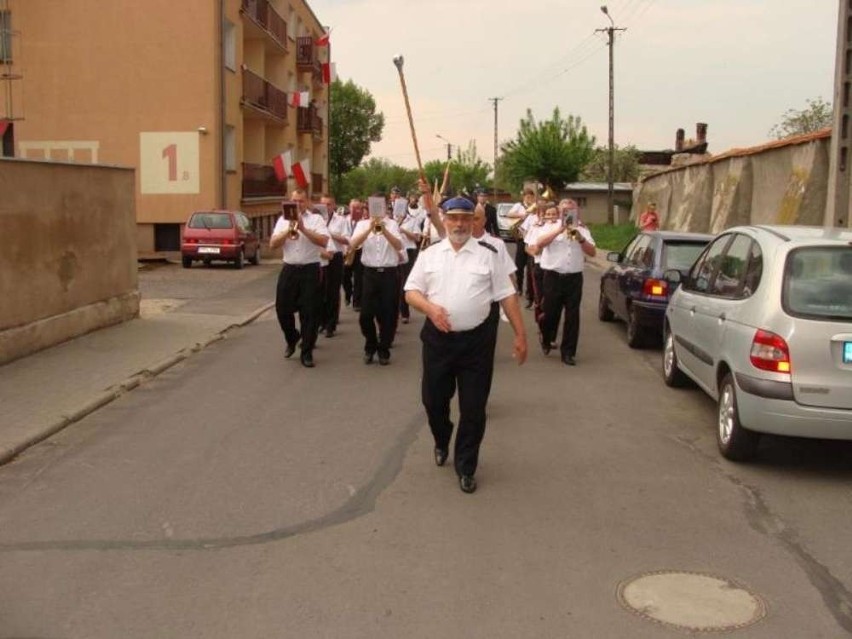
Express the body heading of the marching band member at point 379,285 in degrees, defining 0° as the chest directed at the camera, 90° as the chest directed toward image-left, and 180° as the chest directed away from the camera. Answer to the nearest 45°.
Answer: approximately 0°

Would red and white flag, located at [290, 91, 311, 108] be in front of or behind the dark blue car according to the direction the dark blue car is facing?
in front

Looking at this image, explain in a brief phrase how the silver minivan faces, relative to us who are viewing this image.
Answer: facing away from the viewer and to the left of the viewer

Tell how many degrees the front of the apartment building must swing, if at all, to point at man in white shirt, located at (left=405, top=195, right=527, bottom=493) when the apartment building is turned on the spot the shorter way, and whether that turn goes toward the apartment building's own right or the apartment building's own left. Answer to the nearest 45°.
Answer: approximately 90° to the apartment building's own right

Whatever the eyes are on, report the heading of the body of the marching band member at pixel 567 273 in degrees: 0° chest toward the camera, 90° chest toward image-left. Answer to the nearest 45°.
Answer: approximately 0°

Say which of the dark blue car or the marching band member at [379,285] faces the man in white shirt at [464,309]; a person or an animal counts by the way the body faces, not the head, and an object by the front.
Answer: the marching band member

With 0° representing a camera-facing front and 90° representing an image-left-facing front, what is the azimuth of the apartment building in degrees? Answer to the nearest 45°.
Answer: approximately 270°

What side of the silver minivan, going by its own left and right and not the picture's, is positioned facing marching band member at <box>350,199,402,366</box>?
left

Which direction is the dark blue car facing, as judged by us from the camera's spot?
facing away from the viewer and to the left of the viewer

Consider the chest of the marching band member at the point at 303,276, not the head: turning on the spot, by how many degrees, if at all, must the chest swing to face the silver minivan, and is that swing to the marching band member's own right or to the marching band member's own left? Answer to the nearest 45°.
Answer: approximately 45° to the marching band member's own left
